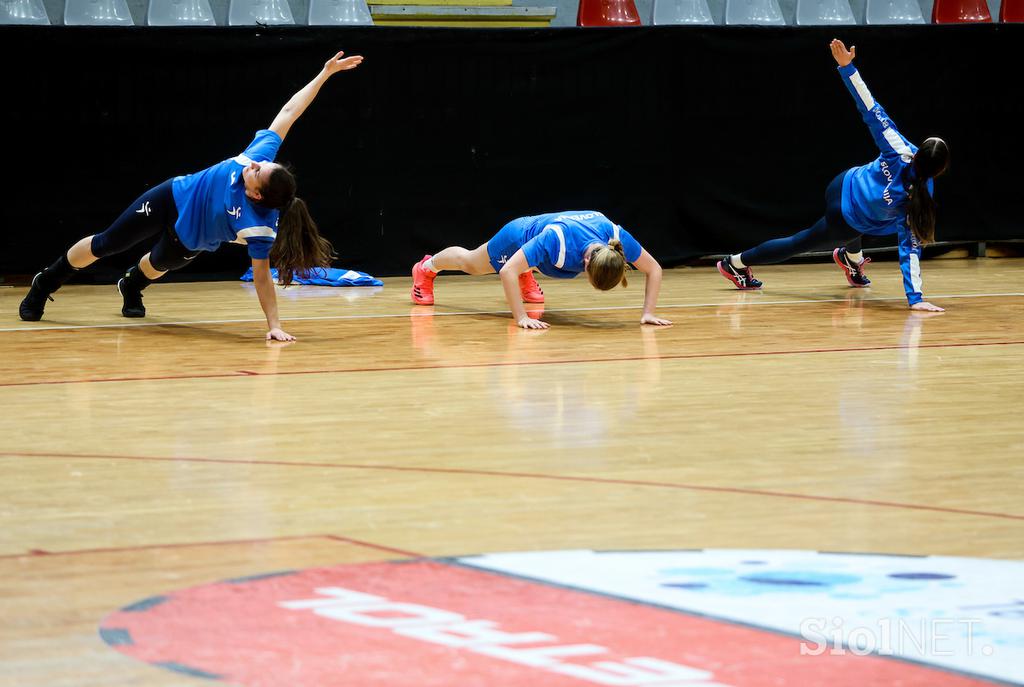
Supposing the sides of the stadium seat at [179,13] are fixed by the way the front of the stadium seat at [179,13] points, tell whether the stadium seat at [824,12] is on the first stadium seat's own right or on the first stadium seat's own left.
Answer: on the first stadium seat's own left

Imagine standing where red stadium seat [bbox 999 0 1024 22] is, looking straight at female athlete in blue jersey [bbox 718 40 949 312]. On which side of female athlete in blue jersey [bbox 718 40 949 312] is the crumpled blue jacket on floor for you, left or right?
right

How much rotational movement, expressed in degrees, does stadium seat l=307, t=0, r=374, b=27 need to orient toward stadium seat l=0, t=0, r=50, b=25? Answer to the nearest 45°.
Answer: approximately 90° to its right

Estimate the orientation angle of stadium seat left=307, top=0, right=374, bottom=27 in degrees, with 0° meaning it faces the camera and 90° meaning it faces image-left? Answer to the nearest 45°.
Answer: approximately 0°

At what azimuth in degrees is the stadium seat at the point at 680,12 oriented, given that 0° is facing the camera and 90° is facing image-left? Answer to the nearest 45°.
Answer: approximately 0°

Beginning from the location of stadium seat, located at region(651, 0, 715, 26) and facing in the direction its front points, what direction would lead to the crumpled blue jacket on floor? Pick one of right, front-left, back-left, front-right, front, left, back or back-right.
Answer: front-right

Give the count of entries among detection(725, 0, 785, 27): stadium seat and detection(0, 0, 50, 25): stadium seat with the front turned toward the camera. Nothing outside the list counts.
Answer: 2

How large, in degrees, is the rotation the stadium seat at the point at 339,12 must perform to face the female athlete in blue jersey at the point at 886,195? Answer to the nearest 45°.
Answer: approximately 45° to its left
